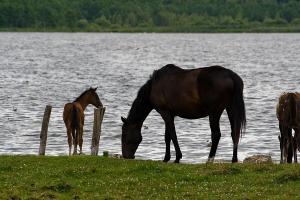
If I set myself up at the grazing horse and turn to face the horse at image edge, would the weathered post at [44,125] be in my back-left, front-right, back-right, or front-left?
back-left

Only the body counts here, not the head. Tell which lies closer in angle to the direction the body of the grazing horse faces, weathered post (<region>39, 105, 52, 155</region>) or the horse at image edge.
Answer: the weathered post

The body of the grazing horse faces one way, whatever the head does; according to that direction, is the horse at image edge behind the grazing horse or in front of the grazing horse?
behind

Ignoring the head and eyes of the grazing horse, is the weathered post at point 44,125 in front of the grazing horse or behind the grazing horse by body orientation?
in front

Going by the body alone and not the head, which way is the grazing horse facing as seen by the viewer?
to the viewer's left
